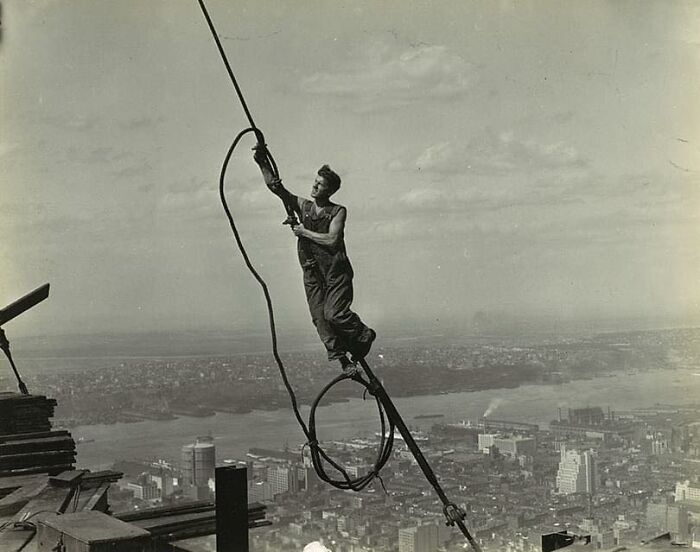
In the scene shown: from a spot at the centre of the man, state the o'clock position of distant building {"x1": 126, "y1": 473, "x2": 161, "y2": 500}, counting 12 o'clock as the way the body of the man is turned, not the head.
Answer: The distant building is roughly at 3 o'clock from the man.

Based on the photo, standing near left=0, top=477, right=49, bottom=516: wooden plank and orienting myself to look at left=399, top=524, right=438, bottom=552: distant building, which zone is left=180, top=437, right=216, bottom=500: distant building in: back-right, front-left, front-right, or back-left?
front-left

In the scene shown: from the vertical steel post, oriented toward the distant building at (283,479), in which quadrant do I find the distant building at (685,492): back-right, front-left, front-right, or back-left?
front-right

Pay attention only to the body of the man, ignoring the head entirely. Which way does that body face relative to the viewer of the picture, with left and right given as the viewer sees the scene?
facing the viewer and to the left of the viewer

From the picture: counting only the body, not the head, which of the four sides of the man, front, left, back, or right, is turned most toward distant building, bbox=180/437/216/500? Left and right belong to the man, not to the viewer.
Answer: right

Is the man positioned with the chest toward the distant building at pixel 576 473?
no

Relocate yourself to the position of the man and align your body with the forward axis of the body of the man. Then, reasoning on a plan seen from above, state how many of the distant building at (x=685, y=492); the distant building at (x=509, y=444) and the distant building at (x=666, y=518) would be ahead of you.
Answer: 0

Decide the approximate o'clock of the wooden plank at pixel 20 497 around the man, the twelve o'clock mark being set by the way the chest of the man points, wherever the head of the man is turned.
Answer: The wooden plank is roughly at 2 o'clock from the man.

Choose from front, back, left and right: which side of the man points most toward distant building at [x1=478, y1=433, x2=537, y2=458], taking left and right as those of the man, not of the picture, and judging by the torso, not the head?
back

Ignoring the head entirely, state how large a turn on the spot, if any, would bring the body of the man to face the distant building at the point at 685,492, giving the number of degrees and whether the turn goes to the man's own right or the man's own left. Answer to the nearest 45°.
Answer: approximately 180°
